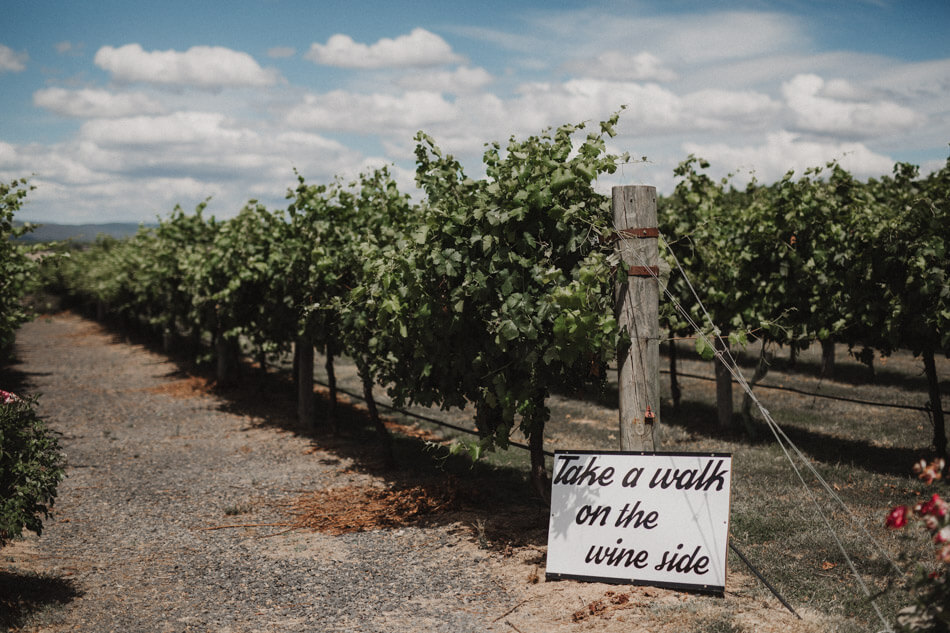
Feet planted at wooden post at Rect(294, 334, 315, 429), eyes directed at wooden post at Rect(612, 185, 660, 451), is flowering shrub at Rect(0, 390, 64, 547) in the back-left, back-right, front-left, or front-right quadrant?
front-right

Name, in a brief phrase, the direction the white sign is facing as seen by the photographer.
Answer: facing the viewer

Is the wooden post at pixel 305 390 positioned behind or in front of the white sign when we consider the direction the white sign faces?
behind

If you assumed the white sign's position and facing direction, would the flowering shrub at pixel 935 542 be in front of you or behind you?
in front
